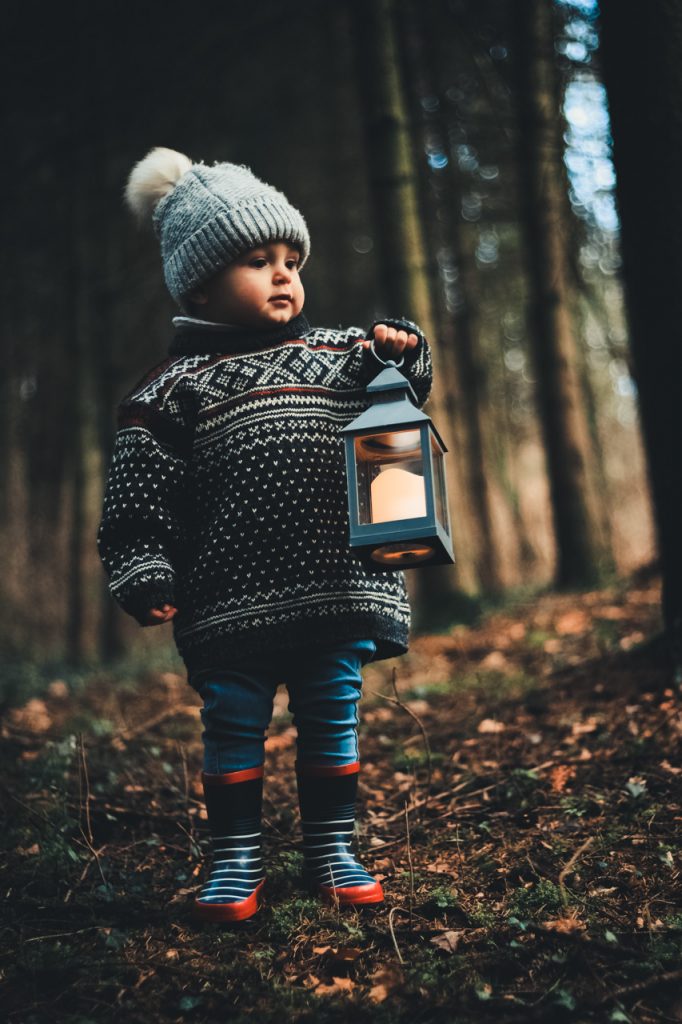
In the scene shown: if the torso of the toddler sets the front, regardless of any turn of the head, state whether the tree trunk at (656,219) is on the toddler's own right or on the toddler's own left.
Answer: on the toddler's own left

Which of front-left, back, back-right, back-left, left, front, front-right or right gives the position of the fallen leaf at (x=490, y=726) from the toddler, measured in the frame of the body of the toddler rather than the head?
left

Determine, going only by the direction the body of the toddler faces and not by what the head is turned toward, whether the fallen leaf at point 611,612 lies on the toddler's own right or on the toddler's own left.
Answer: on the toddler's own left

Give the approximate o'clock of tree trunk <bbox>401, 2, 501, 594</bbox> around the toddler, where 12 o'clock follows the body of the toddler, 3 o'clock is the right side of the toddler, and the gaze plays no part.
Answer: The tree trunk is roughly at 8 o'clock from the toddler.

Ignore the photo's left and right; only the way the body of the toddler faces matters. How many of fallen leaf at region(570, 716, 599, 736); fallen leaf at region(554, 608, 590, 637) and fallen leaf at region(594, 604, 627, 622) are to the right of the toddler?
0

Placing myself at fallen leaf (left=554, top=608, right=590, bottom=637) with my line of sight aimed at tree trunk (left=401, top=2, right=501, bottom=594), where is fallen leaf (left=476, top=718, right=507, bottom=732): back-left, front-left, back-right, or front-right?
back-left

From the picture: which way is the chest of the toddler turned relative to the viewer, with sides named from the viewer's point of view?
facing the viewer and to the right of the viewer

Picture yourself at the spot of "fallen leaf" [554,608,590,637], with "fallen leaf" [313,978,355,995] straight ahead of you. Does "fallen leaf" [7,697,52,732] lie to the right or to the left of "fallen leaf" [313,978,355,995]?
right

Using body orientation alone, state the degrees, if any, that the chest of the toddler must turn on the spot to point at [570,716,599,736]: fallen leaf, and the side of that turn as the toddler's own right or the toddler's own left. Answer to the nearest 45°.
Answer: approximately 90° to the toddler's own left

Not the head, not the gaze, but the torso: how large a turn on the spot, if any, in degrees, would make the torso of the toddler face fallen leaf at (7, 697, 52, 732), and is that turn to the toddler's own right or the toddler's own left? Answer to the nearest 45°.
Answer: approximately 180°
